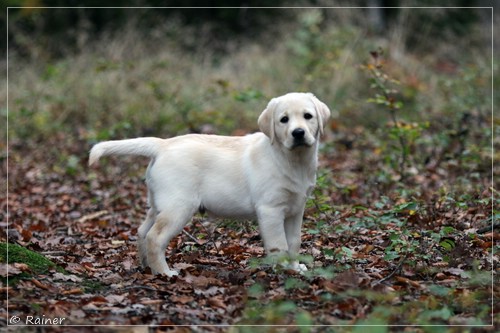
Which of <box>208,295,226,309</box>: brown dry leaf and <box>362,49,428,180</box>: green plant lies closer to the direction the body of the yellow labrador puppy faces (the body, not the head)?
the green plant

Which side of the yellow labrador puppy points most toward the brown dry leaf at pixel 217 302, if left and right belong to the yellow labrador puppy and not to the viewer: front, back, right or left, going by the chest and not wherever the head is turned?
right

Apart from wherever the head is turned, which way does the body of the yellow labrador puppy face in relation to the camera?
to the viewer's right

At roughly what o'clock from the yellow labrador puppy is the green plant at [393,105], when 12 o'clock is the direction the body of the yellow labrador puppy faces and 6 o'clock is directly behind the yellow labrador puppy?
The green plant is roughly at 10 o'clock from the yellow labrador puppy.
